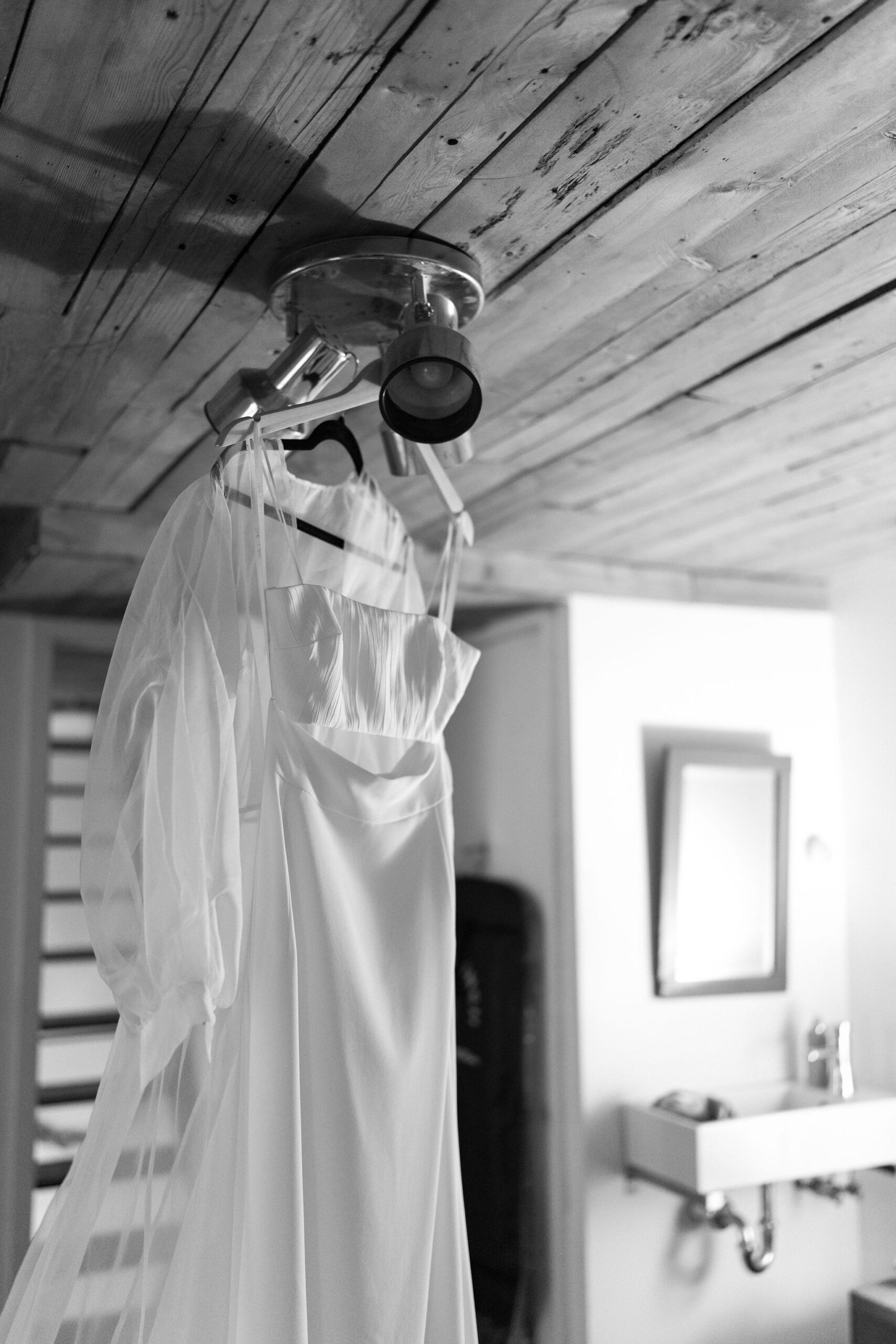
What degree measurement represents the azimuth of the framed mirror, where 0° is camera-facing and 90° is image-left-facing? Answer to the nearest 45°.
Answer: approximately 315°

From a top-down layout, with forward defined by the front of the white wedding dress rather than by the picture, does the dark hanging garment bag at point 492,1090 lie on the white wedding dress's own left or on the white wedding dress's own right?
on the white wedding dress's own left

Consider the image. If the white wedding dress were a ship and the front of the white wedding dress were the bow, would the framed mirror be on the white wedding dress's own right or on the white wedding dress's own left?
on the white wedding dress's own left

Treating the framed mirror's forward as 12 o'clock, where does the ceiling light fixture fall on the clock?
The ceiling light fixture is roughly at 2 o'clock from the framed mirror.

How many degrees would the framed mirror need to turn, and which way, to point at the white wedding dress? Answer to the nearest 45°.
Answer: approximately 45° to its right

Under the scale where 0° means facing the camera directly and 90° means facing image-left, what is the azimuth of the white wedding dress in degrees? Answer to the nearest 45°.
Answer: approximately 315°

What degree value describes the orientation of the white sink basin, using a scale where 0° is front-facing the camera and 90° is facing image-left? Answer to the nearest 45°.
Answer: approximately 315°
